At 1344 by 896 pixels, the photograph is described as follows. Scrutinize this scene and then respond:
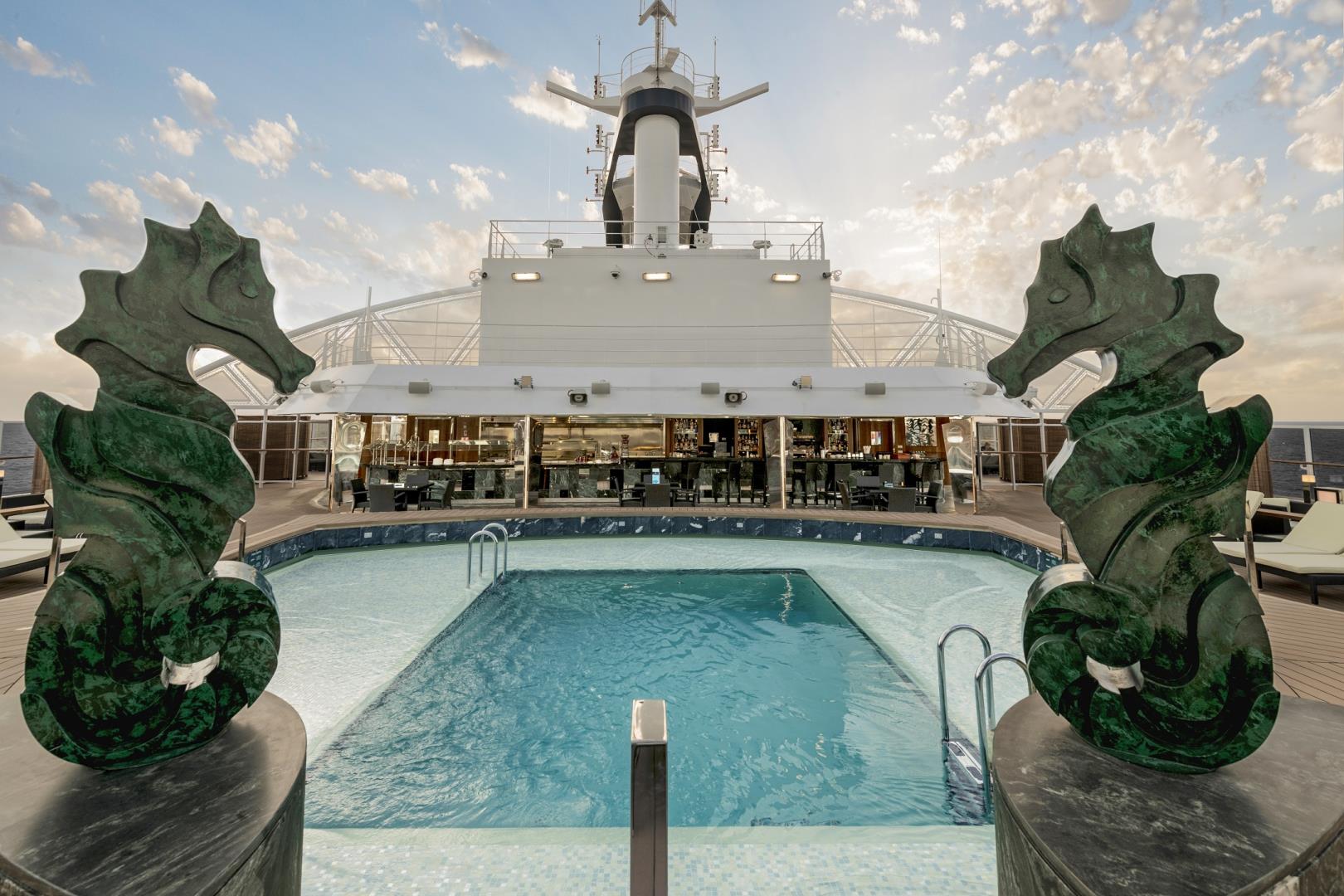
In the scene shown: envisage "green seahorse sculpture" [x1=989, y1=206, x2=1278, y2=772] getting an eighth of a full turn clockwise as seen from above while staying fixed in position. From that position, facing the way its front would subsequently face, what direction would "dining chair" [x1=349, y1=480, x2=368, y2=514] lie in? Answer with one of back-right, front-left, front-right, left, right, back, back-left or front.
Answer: front-left

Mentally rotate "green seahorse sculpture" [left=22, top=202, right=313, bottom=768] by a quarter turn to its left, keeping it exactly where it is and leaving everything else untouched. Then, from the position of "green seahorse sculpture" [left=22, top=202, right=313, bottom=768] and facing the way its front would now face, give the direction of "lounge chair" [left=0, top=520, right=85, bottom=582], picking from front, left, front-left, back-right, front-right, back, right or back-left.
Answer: front

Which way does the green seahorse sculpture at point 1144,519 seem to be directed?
to the viewer's left

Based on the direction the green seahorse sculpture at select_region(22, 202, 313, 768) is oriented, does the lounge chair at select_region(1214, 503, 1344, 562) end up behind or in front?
in front

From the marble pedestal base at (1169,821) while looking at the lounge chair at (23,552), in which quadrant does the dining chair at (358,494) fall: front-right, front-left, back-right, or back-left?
front-right

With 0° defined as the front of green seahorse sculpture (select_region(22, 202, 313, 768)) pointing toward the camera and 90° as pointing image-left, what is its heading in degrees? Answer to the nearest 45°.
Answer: approximately 270°

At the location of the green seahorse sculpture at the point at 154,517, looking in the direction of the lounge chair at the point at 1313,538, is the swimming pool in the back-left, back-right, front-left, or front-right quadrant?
front-left

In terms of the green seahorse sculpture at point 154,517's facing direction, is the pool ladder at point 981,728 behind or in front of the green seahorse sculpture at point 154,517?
in front

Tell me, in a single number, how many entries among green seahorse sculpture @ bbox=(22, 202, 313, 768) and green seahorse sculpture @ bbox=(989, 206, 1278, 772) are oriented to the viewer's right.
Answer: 1
